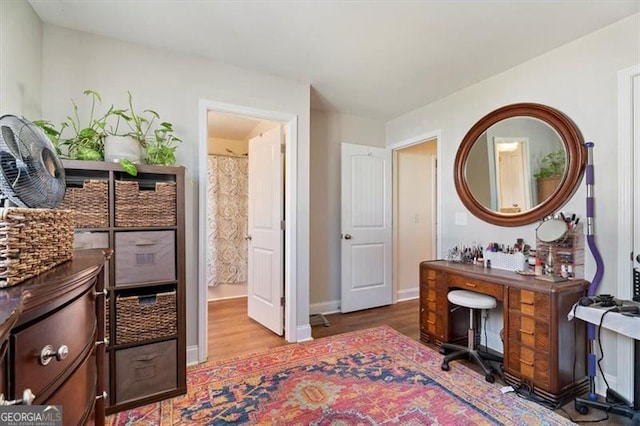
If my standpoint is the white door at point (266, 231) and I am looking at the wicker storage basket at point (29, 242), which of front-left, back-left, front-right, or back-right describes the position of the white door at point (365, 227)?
back-left

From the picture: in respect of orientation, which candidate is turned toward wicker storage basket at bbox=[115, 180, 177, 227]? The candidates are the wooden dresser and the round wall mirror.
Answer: the round wall mirror

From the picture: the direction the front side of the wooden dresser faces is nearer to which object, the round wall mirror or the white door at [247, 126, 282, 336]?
the round wall mirror

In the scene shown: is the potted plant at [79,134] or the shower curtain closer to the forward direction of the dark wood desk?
the potted plant

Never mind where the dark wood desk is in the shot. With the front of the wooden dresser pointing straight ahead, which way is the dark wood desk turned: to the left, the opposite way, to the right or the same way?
the opposite way

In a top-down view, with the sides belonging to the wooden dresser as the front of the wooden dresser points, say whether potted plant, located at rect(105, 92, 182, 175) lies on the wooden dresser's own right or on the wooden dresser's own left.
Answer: on the wooden dresser's own left

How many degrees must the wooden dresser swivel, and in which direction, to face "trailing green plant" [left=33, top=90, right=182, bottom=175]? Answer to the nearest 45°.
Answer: approximately 135° to its left

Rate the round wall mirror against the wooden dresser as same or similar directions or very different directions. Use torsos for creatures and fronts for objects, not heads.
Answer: very different directions

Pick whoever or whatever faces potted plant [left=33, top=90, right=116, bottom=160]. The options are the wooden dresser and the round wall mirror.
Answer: the round wall mirror

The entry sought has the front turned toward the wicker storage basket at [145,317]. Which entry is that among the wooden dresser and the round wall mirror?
the round wall mirror

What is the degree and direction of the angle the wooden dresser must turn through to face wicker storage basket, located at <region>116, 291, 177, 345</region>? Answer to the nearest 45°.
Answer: approximately 135° to its left
